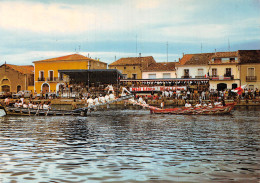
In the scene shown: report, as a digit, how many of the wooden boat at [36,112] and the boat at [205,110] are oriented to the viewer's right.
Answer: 1
